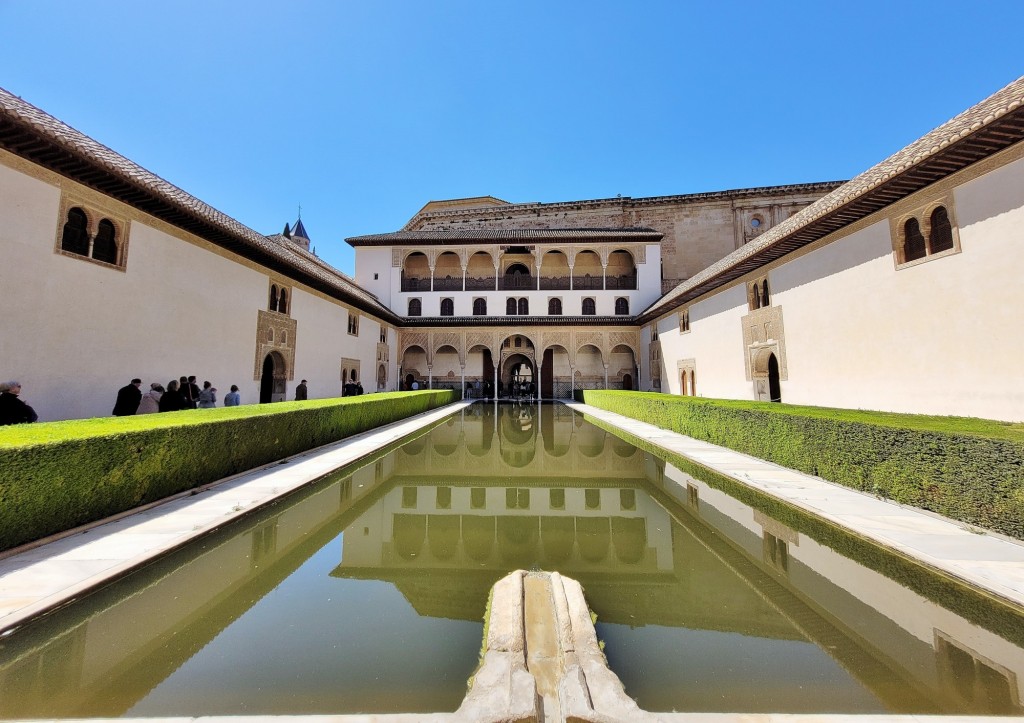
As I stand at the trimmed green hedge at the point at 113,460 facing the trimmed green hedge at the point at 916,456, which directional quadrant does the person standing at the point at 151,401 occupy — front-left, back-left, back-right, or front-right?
back-left

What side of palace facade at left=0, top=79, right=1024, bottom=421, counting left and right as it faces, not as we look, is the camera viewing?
front

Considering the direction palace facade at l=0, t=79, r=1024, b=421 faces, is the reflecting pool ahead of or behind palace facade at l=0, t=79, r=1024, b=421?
ahead

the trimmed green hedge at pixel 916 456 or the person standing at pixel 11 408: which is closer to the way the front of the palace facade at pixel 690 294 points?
the person standing

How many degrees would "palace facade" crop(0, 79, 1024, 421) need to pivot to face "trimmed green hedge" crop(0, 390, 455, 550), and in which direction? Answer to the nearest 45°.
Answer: approximately 45° to its right

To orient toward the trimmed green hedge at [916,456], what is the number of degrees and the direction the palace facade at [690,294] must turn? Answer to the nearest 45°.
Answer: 0° — it already faces it
